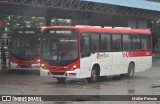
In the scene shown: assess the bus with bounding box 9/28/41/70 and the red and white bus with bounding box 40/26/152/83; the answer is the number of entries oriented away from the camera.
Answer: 0

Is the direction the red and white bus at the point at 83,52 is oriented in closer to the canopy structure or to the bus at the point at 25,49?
the bus

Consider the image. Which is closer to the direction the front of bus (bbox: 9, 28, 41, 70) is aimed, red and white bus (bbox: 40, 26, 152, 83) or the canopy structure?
the red and white bus

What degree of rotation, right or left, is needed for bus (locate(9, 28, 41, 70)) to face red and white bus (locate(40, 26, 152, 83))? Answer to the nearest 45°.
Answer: approximately 45° to its left

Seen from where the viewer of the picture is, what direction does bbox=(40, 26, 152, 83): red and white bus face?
facing the viewer and to the left of the viewer

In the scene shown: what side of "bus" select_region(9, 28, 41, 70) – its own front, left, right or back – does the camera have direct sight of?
front

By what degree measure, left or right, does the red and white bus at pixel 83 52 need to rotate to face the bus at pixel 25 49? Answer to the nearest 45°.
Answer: approximately 90° to its right
